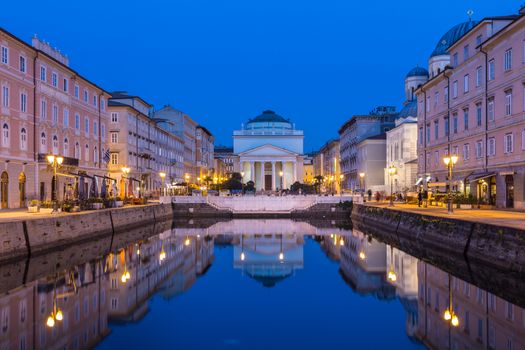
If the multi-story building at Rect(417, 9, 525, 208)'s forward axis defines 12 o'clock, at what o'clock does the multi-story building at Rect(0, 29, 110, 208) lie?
the multi-story building at Rect(0, 29, 110, 208) is roughly at 1 o'clock from the multi-story building at Rect(417, 9, 525, 208).

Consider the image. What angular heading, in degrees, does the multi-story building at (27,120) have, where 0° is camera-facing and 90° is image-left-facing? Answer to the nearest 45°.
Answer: approximately 315°

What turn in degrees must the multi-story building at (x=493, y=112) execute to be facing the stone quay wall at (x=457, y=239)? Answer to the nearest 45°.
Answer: approximately 45° to its left

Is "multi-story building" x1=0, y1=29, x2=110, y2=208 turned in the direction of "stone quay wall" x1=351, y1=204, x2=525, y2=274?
yes

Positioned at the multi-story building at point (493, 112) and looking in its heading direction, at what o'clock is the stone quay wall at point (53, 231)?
The stone quay wall is roughly at 12 o'clock from the multi-story building.

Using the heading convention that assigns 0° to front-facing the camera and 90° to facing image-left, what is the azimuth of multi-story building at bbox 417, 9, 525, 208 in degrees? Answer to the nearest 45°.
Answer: approximately 45°
